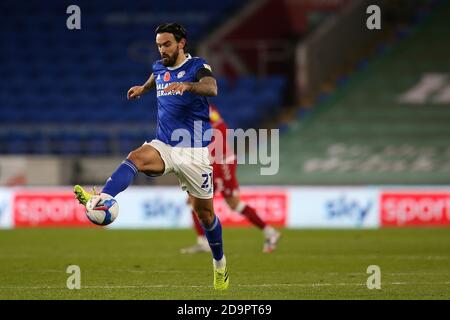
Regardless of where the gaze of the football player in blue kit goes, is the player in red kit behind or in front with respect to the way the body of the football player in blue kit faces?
behind

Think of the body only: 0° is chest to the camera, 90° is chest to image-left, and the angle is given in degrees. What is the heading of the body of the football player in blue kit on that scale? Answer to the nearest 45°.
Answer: approximately 45°

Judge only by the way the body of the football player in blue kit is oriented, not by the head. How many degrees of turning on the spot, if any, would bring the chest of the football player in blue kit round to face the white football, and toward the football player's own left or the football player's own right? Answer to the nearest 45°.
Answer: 0° — they already face it
